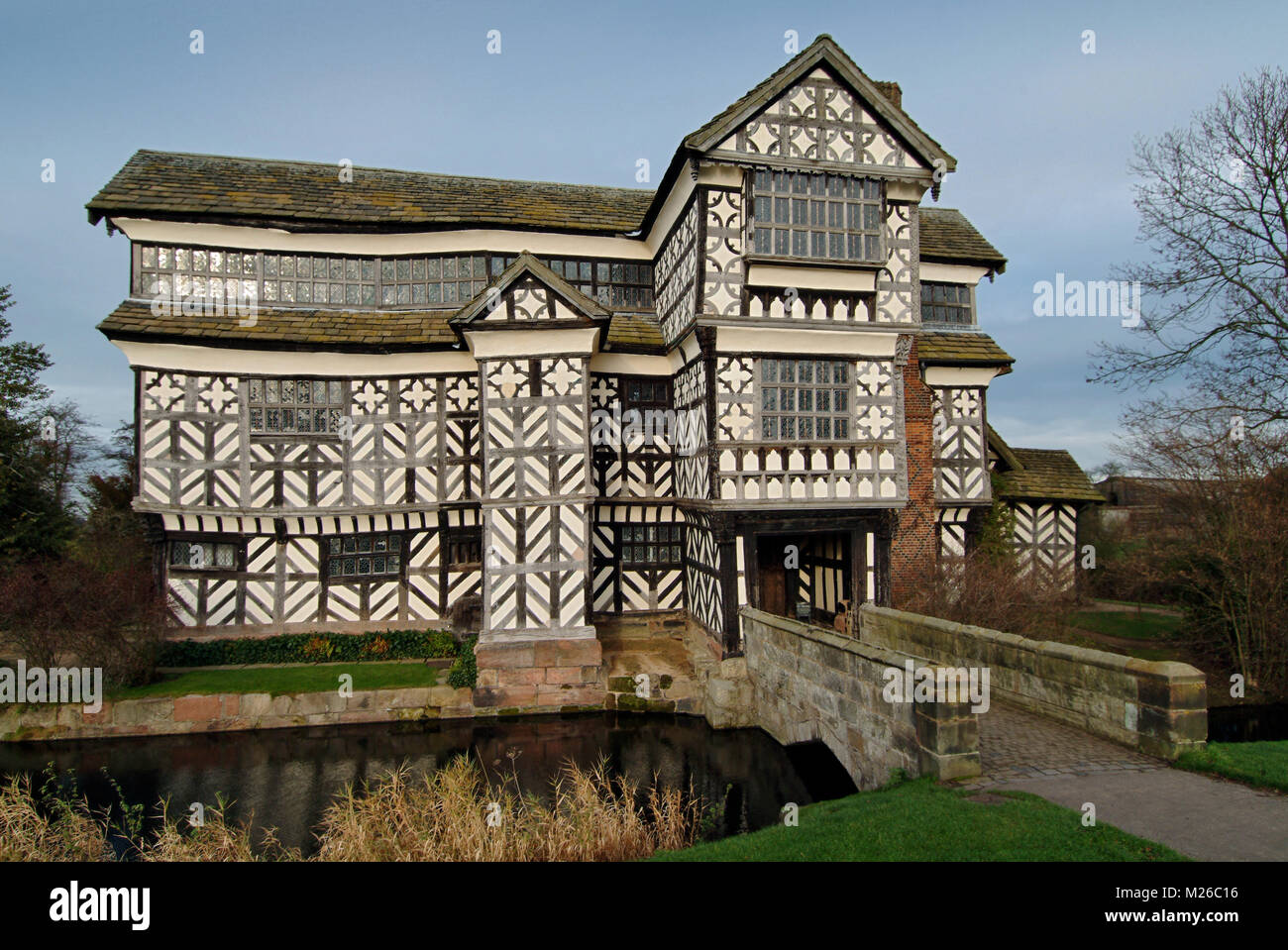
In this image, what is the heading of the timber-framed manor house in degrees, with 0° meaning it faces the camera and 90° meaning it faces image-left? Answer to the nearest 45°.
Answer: approximately 0°
